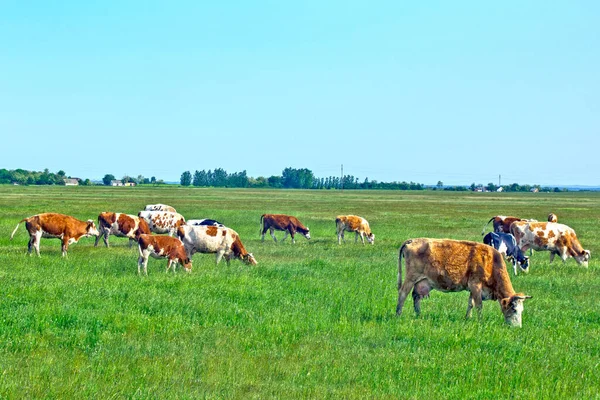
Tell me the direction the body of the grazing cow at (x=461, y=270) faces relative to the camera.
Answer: to the viewer's right

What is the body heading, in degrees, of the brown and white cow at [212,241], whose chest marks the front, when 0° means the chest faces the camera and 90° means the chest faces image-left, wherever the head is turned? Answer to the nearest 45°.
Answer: approximately 270°

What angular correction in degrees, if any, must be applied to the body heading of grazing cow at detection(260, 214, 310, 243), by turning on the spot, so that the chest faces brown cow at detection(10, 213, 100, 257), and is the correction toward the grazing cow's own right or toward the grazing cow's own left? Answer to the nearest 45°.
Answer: approximately 135° to the grazing cow's own right

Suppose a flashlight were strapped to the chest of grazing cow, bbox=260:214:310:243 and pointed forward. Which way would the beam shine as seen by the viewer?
to the viewer's right

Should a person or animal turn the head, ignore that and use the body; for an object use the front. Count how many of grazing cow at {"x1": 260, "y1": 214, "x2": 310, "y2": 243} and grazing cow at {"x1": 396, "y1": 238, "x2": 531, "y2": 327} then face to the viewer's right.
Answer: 2

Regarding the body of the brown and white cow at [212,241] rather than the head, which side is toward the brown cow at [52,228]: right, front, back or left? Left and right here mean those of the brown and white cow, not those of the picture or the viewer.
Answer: back

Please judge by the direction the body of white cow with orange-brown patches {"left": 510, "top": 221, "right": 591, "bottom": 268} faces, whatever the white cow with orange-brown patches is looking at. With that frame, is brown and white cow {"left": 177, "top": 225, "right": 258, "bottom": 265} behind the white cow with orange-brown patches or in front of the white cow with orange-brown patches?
behind

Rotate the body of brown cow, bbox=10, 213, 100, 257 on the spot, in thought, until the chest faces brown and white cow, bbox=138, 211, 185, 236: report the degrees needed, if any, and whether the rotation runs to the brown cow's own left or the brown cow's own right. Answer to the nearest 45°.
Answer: approximately 45° to the brown cow's own left

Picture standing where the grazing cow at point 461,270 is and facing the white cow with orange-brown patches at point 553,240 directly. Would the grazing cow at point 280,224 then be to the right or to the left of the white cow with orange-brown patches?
left
